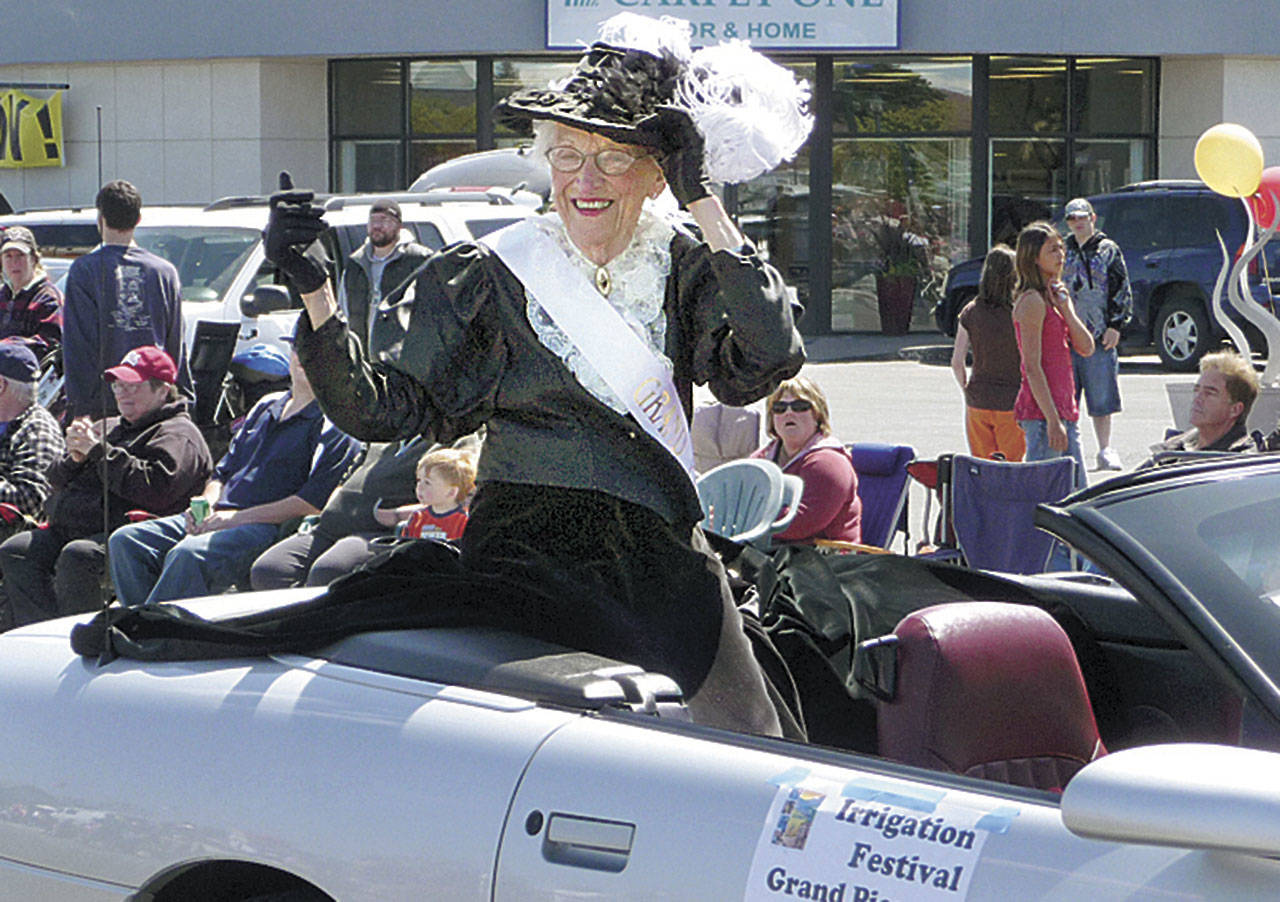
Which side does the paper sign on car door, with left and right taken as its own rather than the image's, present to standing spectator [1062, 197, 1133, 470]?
back

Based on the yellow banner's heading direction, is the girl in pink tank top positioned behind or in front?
in front

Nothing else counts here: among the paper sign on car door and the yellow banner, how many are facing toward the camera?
2

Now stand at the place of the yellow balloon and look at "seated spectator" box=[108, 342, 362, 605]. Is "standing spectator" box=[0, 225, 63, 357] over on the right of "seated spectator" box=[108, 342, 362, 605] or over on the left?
right

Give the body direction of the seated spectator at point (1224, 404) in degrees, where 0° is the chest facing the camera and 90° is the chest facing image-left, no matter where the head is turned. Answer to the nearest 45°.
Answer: approximately 45°

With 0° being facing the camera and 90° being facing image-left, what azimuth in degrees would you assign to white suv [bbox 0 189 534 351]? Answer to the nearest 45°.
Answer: approximately 45°

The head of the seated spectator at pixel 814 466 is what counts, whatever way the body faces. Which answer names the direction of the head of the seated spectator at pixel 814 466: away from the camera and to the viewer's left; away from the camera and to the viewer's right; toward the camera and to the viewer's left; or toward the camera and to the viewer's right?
toward the camera and to the viewer's left

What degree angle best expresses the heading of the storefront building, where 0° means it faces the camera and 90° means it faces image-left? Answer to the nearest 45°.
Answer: approximately 0°

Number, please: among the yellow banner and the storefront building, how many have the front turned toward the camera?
2

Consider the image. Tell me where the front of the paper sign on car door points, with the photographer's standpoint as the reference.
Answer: facing the viewer

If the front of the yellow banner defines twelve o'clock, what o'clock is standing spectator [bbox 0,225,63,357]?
The standing spectator is roughly at 12 o'clock from the yellow banner.

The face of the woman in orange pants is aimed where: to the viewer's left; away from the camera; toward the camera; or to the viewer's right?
away from the camera

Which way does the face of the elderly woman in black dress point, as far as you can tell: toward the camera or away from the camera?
toward the camera

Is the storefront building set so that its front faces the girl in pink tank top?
yes
